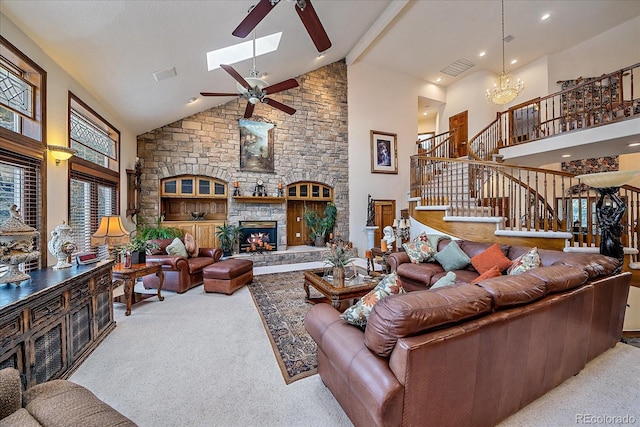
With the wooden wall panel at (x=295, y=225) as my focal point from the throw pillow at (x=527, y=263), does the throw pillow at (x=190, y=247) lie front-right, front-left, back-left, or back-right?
front-left

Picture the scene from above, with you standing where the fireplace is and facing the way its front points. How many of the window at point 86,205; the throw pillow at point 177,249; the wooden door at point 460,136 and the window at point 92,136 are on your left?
1

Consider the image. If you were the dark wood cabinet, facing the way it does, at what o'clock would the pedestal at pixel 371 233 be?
The pedestal is roughly at 10 o'clock from the dark wood cabinet.

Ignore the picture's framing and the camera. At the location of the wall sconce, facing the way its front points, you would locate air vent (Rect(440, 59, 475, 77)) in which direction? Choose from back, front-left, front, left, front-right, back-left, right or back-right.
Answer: front-left

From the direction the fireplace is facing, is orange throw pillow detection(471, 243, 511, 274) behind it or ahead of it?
ahead

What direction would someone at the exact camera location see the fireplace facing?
facing the viewer

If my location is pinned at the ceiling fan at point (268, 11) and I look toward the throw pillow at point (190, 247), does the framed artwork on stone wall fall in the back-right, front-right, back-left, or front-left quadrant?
front-right

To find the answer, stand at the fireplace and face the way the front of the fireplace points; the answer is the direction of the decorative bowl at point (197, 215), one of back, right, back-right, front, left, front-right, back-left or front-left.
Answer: right

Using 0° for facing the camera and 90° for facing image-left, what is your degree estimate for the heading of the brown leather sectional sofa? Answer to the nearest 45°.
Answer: approximately 135°

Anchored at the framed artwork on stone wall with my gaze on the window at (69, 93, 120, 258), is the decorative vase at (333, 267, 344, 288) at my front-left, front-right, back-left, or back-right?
front-left

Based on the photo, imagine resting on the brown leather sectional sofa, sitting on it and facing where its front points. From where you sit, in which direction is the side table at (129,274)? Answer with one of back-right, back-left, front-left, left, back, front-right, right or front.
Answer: front-left

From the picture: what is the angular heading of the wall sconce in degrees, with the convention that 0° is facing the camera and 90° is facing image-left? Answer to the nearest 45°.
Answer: approximately 315°

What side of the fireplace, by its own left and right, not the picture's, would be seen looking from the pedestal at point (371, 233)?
left

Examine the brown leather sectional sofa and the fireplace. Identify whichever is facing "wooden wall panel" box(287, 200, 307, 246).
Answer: the brown leather sectional sofa

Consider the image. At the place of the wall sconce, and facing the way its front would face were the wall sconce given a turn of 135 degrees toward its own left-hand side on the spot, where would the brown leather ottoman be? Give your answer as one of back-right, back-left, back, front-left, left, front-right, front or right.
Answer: right

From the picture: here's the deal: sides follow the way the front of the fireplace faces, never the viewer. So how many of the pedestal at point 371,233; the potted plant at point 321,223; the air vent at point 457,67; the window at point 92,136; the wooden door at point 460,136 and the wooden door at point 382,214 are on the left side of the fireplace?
5

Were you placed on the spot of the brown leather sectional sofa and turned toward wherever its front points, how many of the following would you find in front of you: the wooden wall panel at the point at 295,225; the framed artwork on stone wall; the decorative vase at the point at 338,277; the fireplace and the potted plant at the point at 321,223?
5
